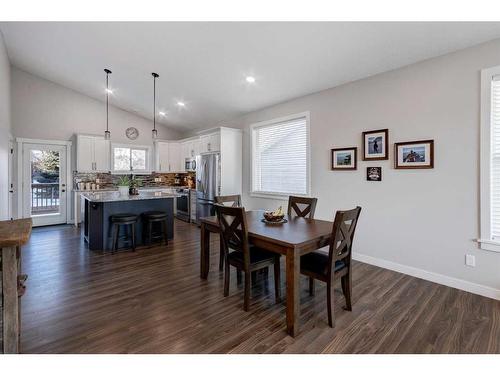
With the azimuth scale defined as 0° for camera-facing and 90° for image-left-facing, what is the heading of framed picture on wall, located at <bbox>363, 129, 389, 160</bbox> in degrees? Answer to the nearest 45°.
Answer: approximately 45°

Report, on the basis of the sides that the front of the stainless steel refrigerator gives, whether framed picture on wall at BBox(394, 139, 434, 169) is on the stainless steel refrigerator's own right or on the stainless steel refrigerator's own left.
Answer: on the stainless steel refrigerator's own left

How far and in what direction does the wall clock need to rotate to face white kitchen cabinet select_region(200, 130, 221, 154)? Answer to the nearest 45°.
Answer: approximately 45° to its left

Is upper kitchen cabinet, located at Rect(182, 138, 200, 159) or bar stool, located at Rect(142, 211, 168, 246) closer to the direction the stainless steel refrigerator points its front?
the bar stool

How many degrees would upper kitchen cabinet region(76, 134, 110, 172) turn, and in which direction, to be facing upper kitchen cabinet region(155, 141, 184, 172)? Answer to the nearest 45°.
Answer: approximately 90° to its left

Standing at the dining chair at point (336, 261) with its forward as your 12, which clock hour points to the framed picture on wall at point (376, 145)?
The framed picture on wall is roughly at 2 o'clock from the dining chair.

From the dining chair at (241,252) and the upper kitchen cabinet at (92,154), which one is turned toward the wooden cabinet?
the upper kitchen cabinet

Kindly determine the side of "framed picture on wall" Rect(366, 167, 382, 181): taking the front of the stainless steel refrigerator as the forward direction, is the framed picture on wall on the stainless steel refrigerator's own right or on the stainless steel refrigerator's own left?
on the stainless steel refrigerator's own left

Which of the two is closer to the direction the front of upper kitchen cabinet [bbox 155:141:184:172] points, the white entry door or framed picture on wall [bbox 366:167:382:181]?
the framed picture on wall

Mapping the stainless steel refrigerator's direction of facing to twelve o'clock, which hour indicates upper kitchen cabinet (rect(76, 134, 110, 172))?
The upper kitchen cabinet is roughly at 2 o'clock from the stainless steel refrigerator.

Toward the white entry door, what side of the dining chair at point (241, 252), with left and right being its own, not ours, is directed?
left

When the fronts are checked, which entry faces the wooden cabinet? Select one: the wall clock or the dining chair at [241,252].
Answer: the wall clock

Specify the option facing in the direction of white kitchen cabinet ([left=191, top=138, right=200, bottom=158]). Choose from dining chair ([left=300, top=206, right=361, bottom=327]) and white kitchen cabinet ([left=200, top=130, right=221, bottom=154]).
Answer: the dining chair
